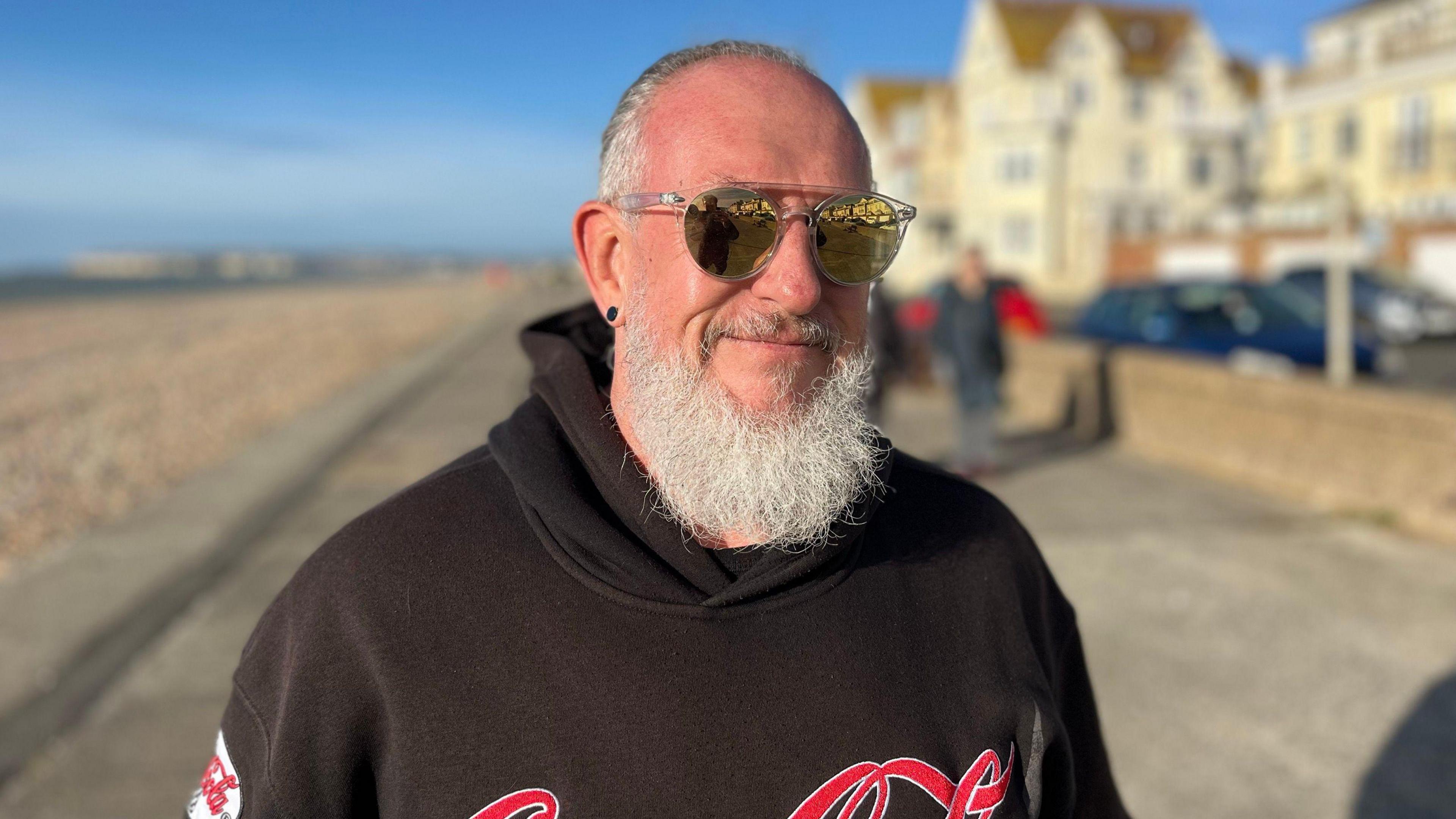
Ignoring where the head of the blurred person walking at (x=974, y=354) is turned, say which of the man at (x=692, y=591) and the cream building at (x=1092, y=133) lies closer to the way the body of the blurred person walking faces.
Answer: the man

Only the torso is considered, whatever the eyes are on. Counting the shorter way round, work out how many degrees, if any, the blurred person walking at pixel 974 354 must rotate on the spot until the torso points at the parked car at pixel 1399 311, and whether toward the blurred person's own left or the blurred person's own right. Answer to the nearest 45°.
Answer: approximately 135° to the blurred person's own left

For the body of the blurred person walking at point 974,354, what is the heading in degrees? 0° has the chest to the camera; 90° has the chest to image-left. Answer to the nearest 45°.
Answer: approximately 0°

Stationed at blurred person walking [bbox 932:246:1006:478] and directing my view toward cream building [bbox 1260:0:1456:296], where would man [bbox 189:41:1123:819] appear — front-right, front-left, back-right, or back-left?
back-right

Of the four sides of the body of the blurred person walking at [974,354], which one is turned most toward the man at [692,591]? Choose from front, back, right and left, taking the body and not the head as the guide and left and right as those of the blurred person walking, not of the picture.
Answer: front

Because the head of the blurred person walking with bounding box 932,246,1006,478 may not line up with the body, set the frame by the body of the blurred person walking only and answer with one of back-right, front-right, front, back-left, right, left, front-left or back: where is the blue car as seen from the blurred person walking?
back-left

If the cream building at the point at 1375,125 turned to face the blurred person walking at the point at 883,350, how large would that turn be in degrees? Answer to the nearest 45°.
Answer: approximately 45° to its left

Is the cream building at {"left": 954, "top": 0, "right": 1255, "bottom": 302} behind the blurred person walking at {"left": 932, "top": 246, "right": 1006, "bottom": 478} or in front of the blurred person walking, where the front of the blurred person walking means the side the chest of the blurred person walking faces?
behind

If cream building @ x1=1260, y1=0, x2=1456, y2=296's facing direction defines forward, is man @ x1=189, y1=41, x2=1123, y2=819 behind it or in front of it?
in front

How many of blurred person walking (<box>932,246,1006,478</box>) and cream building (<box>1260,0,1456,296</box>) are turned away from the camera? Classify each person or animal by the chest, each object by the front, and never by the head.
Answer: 0

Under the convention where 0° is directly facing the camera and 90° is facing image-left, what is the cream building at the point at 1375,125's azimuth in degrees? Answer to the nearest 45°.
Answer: approximately 45°

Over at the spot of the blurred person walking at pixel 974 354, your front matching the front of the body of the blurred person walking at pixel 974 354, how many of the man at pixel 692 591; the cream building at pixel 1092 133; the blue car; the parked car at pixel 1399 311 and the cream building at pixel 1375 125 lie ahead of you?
1

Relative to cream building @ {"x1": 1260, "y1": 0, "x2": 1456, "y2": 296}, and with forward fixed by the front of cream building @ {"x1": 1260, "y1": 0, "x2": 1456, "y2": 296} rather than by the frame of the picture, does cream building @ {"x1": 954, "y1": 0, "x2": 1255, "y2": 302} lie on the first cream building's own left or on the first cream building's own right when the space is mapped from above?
on the first cream building's own right
